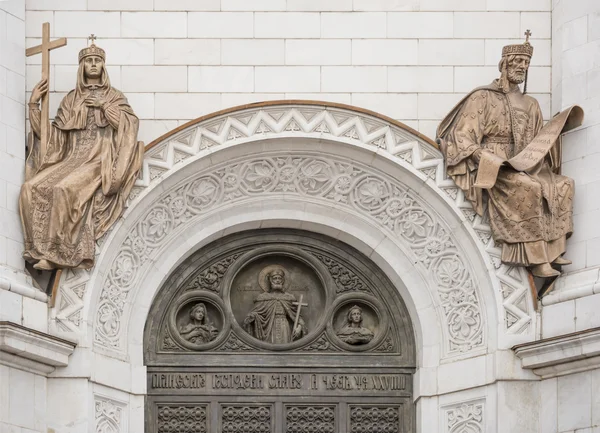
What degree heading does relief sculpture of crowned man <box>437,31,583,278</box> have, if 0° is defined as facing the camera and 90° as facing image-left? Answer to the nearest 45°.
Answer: approximately 315°

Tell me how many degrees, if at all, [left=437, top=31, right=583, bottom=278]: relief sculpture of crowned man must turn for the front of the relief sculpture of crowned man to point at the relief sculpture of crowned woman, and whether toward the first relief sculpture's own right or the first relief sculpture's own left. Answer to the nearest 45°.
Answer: approximately 135° to the first relief sculpture's own right

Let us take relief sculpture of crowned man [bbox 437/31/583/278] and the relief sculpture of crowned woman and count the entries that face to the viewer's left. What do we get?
0

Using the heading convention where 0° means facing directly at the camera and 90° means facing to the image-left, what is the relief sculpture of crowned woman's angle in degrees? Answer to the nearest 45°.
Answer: approximately 0°

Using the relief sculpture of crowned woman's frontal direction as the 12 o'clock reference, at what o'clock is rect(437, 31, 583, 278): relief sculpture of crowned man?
The relief sculpture of crowned man is roughly at 9 o'clock from the relief sculpture of crowned woman.
